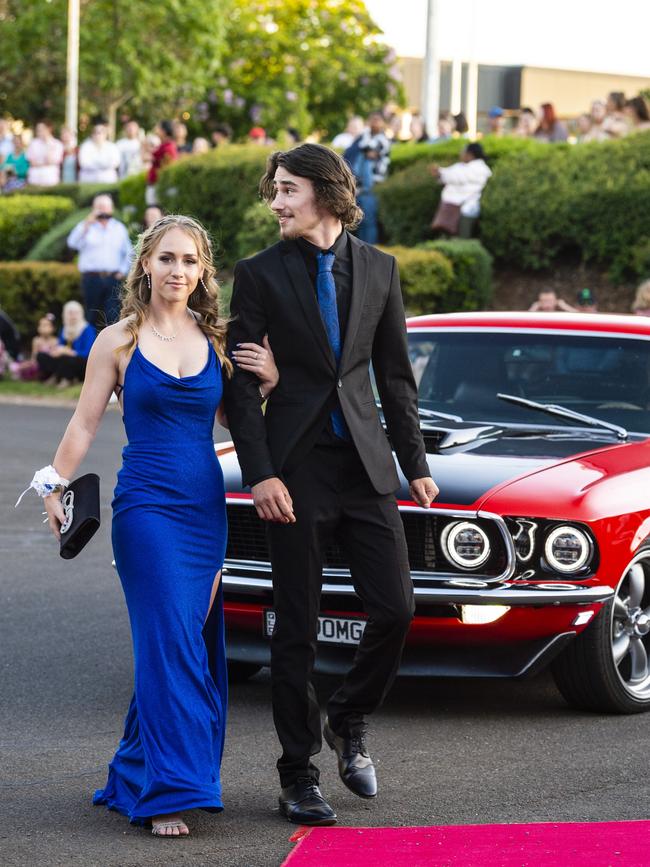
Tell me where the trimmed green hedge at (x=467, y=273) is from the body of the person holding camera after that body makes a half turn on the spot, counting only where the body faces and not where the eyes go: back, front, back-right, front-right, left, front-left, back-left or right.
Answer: right

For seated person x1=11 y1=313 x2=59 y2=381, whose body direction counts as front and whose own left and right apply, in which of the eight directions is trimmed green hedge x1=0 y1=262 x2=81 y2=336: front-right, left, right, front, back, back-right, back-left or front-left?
back-right

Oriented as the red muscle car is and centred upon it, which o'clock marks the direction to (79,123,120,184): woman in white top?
The woman in white top is roughly at 4 o'clock from the red muscle car.

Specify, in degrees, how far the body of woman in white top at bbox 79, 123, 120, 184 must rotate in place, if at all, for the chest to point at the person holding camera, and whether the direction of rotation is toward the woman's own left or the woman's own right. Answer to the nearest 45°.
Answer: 0° — they already face them

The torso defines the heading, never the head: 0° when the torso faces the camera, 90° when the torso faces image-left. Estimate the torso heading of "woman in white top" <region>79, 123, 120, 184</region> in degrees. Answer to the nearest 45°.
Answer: approximately 0°

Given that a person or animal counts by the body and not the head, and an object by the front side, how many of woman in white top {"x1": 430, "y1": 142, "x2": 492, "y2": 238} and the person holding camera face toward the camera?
1

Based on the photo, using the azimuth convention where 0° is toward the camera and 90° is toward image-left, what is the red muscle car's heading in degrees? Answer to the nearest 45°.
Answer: approximately 45°

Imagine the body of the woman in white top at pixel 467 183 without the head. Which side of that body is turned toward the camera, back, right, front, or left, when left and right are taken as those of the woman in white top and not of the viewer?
left
